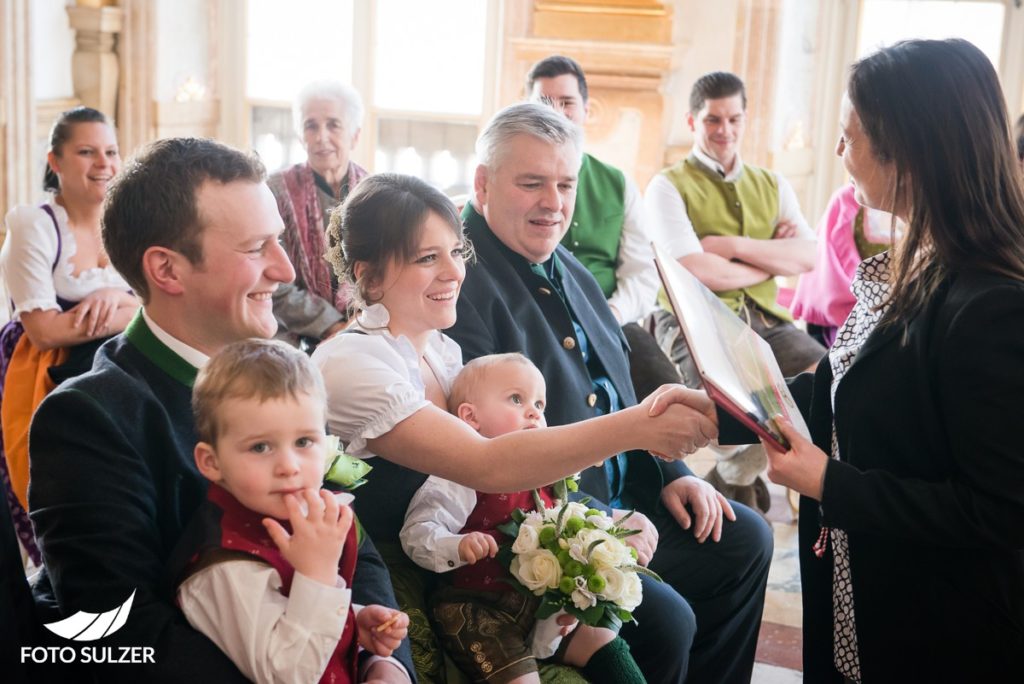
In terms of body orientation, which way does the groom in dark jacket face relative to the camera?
to the viewer's right

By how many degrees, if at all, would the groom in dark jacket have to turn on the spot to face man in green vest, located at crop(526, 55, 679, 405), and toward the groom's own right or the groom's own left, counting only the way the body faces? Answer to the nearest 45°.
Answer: approximately 45° to the groom's own left

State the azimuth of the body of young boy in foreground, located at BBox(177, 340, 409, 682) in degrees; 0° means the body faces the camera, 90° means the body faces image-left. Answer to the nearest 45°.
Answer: approximately 315°

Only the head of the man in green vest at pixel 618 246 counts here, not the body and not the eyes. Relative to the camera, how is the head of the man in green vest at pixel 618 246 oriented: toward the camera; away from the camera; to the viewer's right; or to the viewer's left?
toward the camera

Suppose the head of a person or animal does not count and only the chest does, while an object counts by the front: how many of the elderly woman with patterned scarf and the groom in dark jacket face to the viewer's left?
0

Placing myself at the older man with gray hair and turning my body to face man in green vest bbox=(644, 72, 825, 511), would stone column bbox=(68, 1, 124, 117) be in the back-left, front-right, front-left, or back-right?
front-left

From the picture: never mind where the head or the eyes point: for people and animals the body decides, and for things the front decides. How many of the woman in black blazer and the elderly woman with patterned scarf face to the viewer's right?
0

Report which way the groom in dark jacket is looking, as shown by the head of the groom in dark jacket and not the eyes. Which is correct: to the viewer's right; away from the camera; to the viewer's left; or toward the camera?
to the viewer's right

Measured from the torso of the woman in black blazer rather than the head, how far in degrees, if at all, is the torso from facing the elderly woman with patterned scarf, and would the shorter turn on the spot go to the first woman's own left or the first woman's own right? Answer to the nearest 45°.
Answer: approximately 45° to the first woman's own right

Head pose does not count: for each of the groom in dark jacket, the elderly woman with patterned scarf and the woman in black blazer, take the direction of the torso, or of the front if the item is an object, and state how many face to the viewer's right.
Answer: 1

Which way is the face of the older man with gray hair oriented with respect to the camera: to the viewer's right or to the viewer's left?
to the viewer's right

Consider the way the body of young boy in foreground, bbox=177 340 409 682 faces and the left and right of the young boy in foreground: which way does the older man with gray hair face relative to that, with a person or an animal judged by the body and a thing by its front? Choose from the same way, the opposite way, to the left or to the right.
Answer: the same way

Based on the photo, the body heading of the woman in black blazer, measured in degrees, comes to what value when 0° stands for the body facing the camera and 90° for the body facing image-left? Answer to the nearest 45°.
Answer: approximately 90°

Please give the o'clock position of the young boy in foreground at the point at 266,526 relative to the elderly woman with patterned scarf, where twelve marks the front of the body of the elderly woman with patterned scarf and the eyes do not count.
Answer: The young boy in foreground is roughly at 12 o'clock from the elderly woman with patterned scarf.

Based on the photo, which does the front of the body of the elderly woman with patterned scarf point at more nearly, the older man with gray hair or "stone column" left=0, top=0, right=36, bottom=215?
the older man with gray hair

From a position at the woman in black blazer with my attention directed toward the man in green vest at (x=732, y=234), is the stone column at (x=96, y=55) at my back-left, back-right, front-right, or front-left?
front-left
